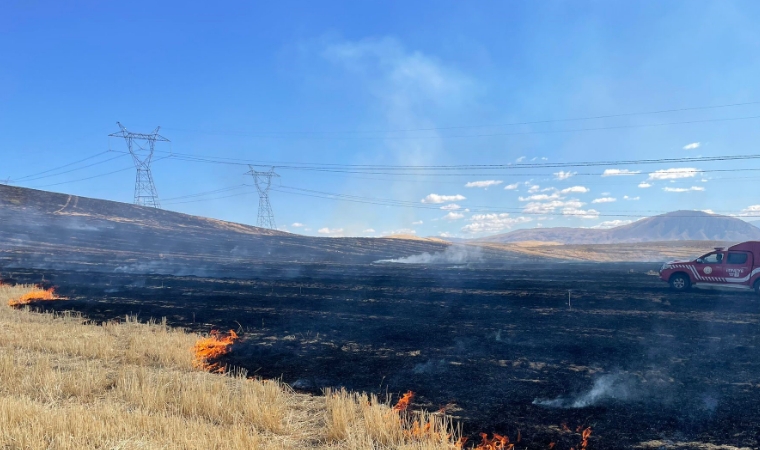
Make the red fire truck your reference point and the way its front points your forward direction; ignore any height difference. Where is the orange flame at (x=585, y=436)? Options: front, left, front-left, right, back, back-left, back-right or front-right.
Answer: left

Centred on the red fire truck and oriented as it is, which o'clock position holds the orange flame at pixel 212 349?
The orange flame is roughly at 10 o'clock from the red fire truck.

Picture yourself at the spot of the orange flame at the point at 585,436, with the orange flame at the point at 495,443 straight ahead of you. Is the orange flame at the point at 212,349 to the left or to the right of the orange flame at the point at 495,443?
right

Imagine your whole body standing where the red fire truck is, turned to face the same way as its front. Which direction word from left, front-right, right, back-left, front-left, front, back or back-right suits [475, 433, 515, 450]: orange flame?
left

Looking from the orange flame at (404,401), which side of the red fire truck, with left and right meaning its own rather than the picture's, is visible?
left

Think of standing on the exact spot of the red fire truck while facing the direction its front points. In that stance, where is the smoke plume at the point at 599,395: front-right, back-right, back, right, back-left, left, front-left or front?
left

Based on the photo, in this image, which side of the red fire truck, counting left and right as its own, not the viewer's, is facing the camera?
left
